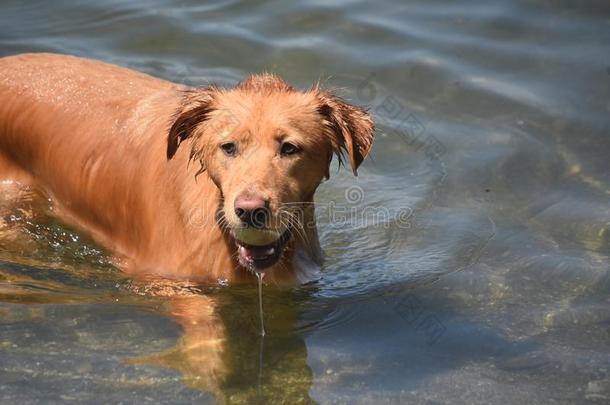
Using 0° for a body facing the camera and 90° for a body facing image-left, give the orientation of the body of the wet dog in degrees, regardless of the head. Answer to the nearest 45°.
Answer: approximately 315°
